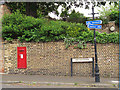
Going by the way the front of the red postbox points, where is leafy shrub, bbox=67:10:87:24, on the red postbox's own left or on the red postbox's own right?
on the red postbox's own left

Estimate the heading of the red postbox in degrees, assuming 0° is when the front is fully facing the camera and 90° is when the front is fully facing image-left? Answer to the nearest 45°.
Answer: approximately 0°
